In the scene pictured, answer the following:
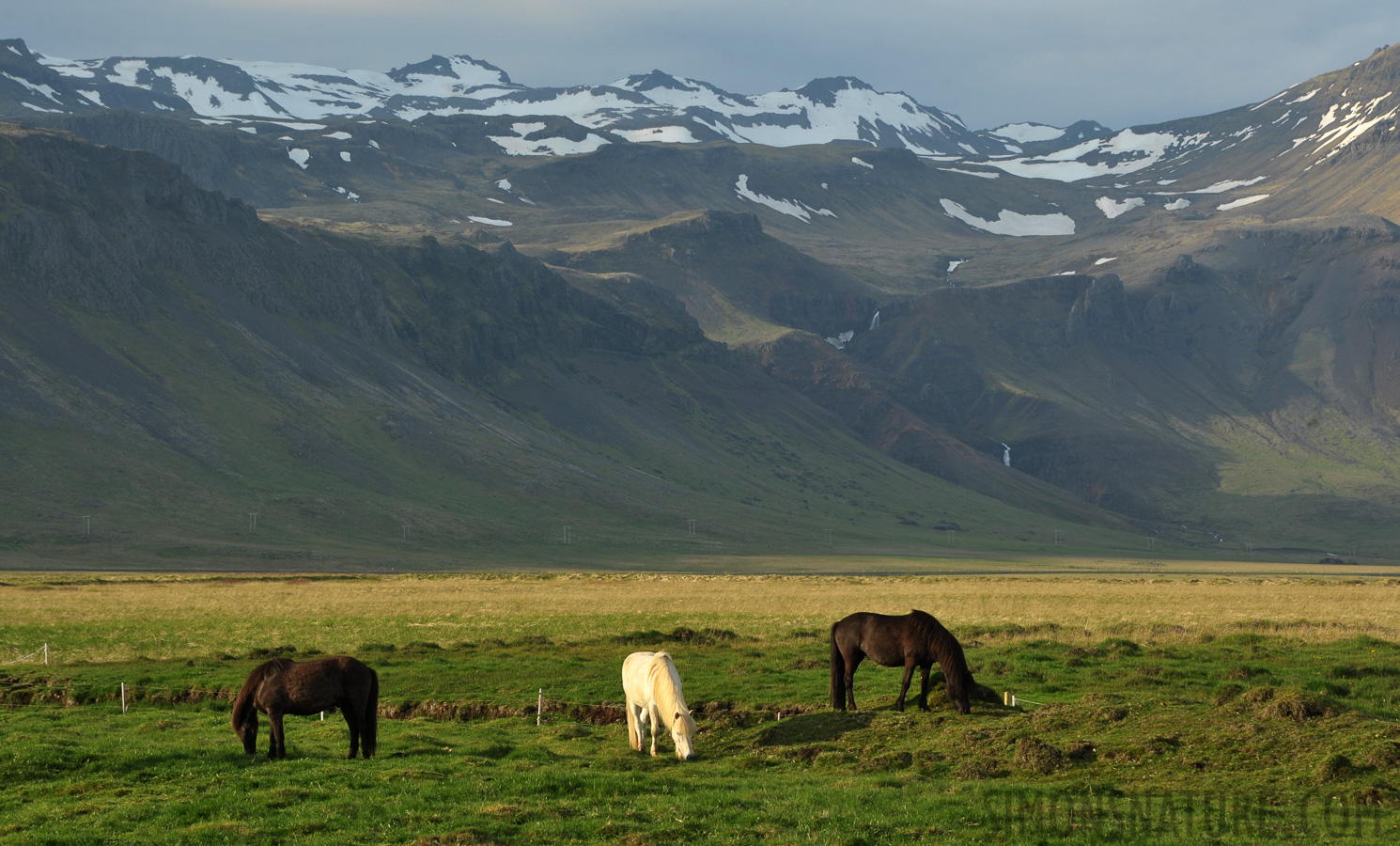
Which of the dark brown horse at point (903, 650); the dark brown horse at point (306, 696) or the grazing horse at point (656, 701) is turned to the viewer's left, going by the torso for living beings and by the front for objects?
the dark brown horse at point (306, 696)

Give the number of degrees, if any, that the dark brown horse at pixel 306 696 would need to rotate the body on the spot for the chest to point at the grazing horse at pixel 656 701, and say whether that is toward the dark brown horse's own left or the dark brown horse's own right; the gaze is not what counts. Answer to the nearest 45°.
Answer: approximately 180°

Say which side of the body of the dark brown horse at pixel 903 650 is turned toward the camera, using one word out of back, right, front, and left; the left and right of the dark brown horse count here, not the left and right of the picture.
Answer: right

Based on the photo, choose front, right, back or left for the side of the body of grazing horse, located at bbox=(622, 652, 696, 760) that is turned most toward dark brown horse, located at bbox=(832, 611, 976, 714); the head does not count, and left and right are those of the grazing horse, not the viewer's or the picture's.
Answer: left

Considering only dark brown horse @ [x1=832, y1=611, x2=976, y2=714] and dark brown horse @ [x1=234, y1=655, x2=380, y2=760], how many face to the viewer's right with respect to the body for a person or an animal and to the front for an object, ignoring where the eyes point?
1

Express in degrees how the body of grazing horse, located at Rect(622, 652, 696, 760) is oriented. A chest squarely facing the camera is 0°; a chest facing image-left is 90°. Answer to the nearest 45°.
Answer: approximately 315°

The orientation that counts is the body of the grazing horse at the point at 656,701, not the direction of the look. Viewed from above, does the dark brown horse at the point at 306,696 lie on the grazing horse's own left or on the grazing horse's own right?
on the grazing horse's own right

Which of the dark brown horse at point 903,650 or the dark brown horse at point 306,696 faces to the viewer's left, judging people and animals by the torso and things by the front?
the dark brown horse at point 306,696

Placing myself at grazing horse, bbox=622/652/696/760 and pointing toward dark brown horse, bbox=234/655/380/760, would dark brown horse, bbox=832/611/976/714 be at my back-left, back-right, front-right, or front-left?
back-right

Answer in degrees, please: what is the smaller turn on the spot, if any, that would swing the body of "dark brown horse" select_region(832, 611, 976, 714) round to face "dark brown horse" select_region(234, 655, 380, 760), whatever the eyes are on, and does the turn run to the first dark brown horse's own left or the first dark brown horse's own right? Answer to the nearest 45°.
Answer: approximately 135° to the first dark brown horse's own right

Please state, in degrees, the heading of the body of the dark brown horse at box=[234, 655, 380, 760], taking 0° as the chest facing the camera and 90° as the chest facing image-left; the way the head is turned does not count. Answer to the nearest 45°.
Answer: approximately 90°
